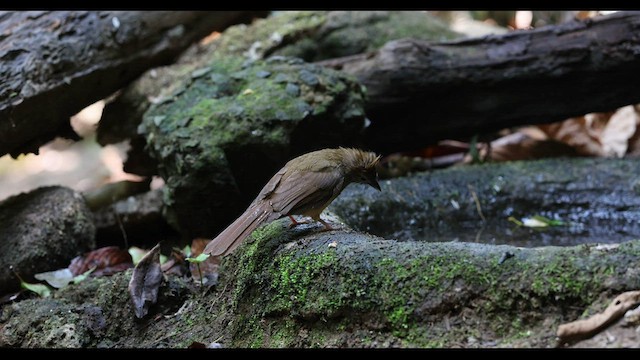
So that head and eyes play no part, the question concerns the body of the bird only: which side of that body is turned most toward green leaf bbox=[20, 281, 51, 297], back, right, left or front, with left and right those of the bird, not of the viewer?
back

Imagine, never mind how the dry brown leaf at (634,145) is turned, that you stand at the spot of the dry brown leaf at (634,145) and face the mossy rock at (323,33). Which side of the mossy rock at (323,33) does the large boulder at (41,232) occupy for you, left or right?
left

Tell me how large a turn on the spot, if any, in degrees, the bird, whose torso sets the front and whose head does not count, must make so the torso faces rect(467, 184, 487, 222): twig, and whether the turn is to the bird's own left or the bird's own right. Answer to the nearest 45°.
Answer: approximately 45° to the bird's own left

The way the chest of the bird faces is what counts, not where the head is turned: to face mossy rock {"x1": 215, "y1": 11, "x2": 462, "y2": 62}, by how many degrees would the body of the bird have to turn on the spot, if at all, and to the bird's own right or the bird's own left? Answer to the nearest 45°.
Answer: approximately 90° to the bird's own left

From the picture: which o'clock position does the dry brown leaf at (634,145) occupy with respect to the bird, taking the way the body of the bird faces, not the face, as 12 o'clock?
The dry brown leaf is roughly at 11 o'clock from the bird.

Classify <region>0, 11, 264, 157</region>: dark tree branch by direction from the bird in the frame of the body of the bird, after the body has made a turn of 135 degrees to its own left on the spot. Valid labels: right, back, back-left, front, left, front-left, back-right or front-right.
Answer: front

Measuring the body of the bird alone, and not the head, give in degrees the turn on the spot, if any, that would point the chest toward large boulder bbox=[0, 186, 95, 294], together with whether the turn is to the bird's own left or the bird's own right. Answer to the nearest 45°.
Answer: approximately 135° to the bird's own left

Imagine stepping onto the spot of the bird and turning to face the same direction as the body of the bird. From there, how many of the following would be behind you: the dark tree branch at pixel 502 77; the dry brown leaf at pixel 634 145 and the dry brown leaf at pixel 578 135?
0

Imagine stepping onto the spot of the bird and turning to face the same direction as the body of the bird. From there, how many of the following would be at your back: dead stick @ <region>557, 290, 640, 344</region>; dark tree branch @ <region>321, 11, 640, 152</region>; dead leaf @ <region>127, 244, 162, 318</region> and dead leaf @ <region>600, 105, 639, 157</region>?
1

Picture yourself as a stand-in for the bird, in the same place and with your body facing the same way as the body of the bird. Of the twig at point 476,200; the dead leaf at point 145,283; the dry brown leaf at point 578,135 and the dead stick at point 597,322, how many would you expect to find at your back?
1

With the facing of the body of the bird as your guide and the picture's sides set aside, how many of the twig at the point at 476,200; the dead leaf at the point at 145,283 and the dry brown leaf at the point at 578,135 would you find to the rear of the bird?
1

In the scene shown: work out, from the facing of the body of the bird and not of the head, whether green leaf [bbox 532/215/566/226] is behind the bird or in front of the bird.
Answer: in front

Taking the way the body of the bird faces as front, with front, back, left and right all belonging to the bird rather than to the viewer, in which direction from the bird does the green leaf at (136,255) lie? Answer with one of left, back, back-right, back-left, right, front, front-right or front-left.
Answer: back-left

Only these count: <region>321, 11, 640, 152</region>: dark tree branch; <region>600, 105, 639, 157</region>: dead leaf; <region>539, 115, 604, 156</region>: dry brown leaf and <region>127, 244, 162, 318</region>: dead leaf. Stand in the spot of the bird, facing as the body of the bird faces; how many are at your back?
1

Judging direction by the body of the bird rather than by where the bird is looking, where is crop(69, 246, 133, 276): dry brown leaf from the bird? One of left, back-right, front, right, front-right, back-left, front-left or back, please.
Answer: back-left

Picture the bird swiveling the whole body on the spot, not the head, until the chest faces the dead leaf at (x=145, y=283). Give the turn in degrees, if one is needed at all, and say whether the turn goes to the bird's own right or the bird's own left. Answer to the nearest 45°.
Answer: approximately 180°

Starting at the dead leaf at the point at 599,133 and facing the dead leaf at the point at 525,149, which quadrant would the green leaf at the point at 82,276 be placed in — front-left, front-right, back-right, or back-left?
front-left

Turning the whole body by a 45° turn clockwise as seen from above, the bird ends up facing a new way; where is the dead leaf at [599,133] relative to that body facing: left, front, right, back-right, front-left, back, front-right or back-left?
left

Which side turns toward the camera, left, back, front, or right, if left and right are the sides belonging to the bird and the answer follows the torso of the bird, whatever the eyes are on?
right

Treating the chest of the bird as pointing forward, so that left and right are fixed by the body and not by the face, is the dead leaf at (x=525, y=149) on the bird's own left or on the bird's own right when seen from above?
on the bird's own left

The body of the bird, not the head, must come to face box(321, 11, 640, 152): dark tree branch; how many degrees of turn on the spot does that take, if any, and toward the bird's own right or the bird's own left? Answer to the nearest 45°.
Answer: approximately 45° to the bird's own left
